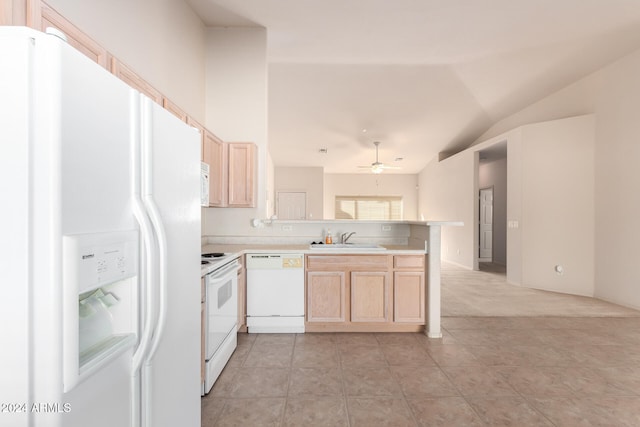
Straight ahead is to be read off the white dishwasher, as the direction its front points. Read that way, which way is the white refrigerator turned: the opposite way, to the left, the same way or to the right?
to the left

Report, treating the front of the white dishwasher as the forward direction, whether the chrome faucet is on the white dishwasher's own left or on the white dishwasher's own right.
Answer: on the white dishwasher's own left

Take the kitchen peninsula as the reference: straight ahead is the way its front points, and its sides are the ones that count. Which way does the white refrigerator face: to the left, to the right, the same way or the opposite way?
to the left

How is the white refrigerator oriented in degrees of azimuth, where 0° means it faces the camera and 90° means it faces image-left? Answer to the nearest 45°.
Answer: approximately 315°

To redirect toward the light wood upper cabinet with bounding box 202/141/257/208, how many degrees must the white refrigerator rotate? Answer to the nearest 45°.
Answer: approximately 90° to its left

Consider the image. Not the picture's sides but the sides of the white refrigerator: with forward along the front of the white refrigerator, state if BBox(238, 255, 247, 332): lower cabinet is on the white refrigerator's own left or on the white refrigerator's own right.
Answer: on the white refrigerator's own left

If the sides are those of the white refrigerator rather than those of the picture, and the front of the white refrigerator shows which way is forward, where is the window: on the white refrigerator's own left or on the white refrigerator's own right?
on the white refrigerator's own left

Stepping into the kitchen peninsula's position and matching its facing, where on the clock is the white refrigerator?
The white refrigerator is roughly at 1 o'clock from the kitchen peninsula.

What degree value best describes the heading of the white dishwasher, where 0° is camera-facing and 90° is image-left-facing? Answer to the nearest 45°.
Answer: approximately 0°

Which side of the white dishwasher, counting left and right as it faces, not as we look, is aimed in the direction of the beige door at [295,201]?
back

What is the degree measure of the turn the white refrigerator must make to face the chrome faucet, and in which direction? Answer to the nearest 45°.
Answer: approximately 90° to its left
